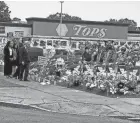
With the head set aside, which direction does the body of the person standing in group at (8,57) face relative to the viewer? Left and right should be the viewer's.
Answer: facing the viewer and to the right of the viewer
